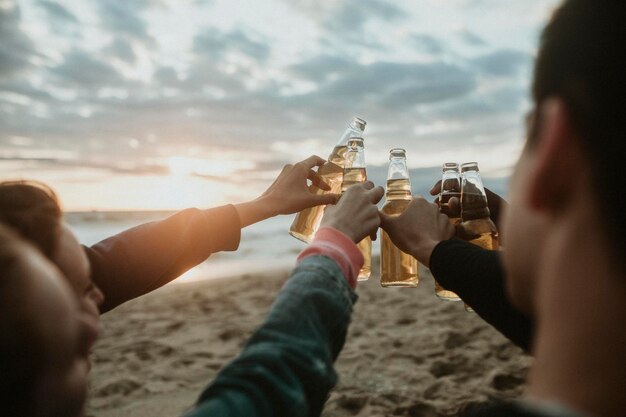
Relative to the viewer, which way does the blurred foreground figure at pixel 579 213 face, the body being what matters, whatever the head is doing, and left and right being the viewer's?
facing away from the viewer and to the left of the viewer

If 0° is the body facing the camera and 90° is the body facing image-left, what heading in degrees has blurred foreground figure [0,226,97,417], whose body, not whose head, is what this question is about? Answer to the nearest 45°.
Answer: approximately 225°

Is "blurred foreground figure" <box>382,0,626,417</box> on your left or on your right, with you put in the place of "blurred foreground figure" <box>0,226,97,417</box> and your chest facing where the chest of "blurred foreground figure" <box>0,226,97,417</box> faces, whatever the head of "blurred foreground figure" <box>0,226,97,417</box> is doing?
on your right

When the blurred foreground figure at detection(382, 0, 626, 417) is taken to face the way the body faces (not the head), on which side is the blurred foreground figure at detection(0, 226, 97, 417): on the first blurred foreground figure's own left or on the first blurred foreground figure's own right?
on the first blurred foreground figure's own left
